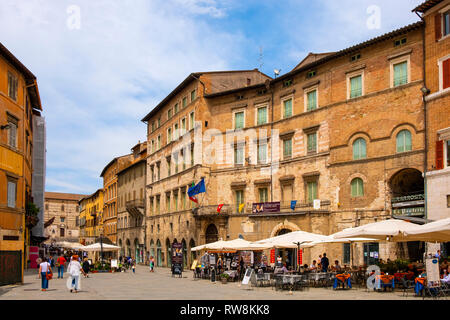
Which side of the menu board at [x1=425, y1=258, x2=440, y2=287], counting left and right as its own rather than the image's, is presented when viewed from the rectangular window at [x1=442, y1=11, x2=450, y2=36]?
back

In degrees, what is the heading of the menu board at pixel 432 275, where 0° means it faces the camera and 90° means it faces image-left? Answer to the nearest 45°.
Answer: approximately 0°

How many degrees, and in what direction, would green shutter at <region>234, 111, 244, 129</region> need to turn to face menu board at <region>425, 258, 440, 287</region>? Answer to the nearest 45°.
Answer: approximately 45° to its left
